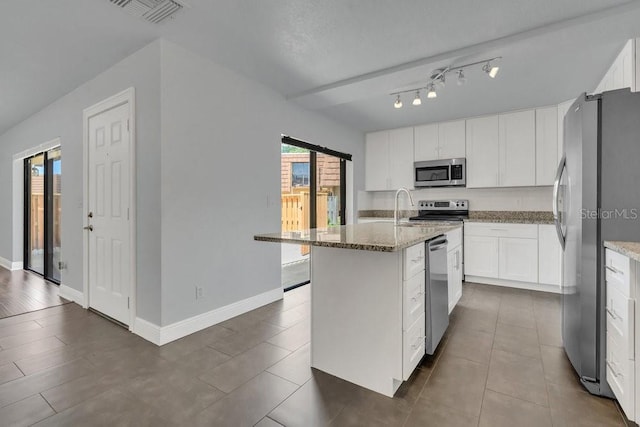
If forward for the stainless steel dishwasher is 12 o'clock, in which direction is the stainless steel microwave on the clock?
The stainless steel microwave is roughly at 9 o'clock from the stainless steel dishwasher.

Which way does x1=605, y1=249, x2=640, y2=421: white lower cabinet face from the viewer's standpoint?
to the viewer's left

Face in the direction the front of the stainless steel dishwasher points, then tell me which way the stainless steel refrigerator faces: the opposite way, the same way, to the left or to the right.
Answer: the opposite way

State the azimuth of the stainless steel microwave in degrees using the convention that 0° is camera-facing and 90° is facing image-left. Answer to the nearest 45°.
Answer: approximately 0°

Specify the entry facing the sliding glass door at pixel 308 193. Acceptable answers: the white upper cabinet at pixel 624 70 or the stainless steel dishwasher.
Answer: the white upper cabinet

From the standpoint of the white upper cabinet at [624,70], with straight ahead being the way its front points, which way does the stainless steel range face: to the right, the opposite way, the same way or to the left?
to the left

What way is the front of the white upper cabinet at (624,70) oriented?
to the viewer's left

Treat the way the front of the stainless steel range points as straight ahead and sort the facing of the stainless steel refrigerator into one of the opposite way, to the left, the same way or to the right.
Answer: to the right
